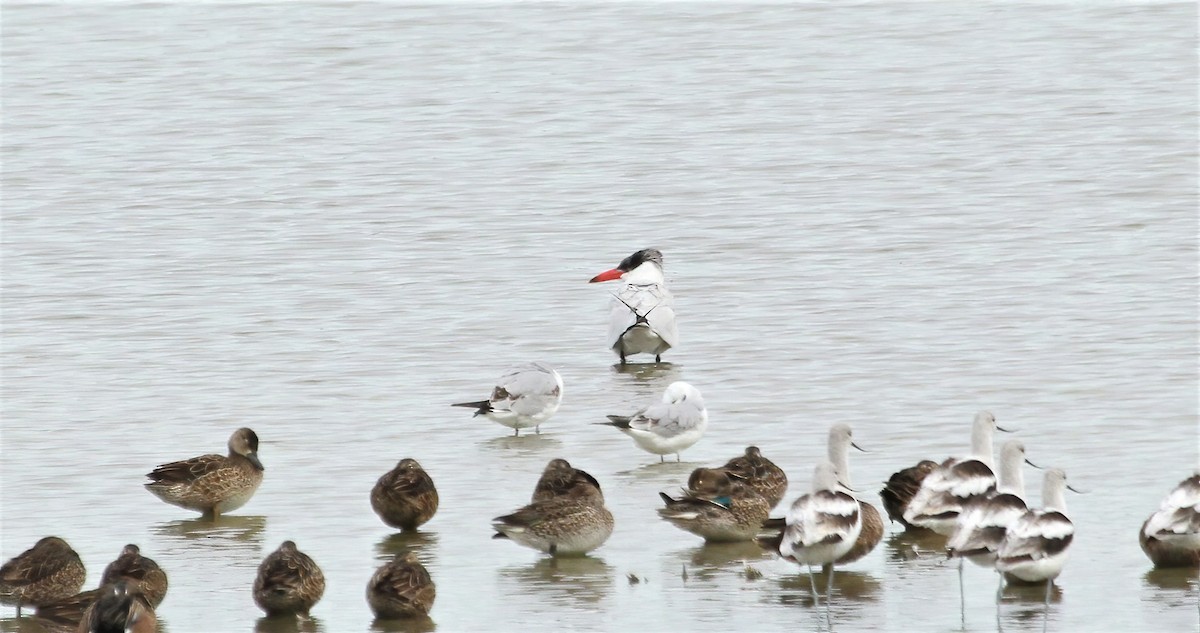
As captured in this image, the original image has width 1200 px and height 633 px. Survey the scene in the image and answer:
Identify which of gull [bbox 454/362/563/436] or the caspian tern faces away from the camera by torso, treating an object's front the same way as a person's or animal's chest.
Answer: the caspian tern

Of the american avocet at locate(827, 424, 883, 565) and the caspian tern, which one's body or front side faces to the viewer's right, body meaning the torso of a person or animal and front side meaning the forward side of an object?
the american avocet

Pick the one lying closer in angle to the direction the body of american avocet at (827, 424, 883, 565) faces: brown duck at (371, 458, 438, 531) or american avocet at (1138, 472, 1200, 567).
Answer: the american avocet

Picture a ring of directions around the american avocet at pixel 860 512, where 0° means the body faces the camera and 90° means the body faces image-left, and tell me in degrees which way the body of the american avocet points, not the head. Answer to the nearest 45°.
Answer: approximately 270°

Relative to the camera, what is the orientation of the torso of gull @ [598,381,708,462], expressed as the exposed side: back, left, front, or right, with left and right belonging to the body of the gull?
right

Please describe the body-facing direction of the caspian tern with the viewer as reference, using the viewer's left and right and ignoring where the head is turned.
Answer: facing away from the viewer

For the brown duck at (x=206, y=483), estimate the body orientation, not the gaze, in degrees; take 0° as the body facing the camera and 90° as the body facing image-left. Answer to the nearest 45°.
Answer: approximately 270°

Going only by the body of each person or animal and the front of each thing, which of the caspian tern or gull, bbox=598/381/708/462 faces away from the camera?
the caspian tern

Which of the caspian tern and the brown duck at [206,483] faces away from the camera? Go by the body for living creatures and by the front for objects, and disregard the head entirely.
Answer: the caspian tern

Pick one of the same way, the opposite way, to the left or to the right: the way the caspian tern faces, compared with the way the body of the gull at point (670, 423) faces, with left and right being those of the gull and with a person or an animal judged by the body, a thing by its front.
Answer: to the left

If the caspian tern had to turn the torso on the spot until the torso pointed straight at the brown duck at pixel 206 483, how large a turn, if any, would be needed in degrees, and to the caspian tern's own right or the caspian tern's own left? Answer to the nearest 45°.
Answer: approximately 135° to the caspian tern's own left

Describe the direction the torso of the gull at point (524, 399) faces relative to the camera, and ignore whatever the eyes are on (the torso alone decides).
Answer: to the viewer's right

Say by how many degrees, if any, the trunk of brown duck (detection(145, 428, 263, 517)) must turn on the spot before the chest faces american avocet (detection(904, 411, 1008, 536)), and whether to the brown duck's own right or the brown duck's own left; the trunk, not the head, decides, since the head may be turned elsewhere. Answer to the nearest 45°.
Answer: approximately 45° to the brown duck's own right
